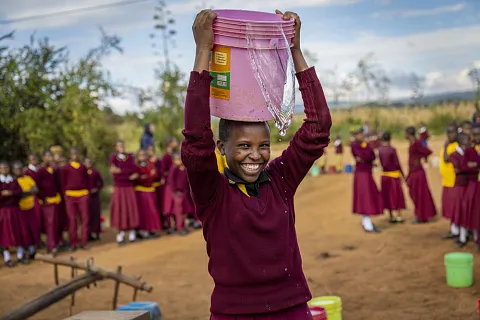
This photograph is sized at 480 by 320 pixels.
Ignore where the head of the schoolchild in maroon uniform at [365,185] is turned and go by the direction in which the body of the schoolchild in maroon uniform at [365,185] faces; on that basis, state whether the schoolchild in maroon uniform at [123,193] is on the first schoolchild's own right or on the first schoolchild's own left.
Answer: on the first schoolchild's own right

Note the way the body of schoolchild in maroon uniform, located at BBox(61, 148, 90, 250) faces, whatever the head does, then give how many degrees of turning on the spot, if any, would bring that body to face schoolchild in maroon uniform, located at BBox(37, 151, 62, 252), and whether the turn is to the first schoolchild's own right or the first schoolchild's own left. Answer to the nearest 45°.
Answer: approximately 90° to the first schoolchild's own right

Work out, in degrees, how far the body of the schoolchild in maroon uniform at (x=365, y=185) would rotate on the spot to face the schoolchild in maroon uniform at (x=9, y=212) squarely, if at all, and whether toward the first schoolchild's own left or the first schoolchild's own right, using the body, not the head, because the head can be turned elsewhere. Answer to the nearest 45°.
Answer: approximately 135° to the first schoolchild's own right

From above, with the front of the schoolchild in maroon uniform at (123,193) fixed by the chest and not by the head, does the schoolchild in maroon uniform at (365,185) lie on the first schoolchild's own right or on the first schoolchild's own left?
on the first schoolchild's own left

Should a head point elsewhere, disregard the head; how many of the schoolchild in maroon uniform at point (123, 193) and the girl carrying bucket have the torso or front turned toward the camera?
2

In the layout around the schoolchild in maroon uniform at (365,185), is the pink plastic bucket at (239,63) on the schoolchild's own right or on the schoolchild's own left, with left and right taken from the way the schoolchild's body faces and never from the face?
on the schoolchild's own right

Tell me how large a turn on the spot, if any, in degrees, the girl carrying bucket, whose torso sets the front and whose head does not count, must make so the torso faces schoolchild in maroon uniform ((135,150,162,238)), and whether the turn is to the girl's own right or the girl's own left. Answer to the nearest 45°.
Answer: approximately 180°

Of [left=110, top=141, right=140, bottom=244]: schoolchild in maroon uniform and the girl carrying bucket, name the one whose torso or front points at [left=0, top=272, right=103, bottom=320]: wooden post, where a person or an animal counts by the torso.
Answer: the schoolchild in maroon uniform
